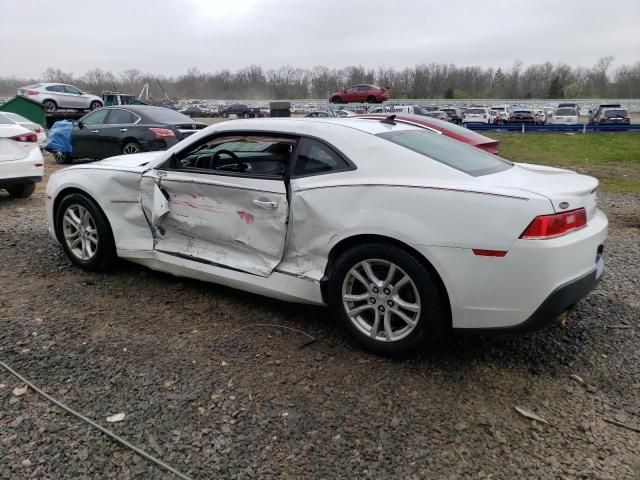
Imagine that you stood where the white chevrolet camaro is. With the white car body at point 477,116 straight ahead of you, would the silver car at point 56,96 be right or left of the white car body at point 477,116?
left

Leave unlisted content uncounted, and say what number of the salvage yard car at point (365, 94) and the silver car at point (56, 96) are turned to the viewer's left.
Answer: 1

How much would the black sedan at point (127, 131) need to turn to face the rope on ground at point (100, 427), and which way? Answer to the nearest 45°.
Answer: approximately 135° to its left

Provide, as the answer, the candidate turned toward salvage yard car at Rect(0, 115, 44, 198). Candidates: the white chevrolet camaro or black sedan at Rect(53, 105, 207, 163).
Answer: the white chevrolet camaro

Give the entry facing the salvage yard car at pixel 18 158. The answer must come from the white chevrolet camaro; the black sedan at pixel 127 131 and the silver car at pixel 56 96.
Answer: the white chevrolet camaro

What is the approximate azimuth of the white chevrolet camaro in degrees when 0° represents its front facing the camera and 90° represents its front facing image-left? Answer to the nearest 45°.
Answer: approximately 135°

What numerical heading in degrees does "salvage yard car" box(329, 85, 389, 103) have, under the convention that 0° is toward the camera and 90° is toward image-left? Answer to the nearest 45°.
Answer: approximately 90°

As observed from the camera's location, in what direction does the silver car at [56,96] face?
facing away from the viewer and to the right of the viewer

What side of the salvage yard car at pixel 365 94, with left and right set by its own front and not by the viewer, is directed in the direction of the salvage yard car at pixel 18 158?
left

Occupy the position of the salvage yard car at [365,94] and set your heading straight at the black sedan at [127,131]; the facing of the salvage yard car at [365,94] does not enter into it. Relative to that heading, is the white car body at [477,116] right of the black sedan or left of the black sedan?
left

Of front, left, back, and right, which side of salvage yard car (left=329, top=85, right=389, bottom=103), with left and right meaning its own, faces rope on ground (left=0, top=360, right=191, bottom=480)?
left

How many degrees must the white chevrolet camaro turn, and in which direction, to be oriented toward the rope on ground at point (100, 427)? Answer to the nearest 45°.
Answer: approximately 90° to its left
